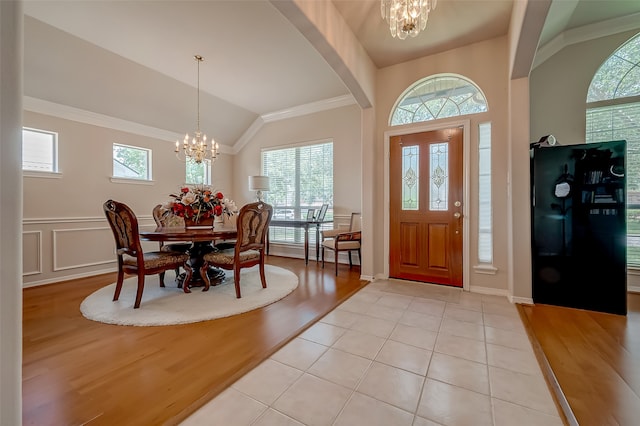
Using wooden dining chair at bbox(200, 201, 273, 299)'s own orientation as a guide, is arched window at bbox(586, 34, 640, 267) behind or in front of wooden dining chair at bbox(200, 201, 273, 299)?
behind

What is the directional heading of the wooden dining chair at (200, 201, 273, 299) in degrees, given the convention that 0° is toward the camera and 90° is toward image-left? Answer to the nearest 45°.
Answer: approximately 135°

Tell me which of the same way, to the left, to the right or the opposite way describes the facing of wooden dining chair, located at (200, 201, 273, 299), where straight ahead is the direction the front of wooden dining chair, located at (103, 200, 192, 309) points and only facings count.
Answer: to the left

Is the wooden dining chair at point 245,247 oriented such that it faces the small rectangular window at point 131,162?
yes

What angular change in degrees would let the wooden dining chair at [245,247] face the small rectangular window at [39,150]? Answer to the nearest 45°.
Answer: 0° — it already faces it

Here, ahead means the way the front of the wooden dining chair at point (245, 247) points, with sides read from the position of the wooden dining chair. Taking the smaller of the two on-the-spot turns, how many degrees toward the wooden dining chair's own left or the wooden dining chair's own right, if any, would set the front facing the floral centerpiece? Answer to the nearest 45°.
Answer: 0° — it already faces it

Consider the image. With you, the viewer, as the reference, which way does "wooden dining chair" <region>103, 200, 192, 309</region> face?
facing away from the viewer and to the right of the viewer

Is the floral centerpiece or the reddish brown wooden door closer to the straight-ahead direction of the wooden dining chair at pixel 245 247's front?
the floral centerpiece

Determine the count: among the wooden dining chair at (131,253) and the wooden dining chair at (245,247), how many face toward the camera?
0

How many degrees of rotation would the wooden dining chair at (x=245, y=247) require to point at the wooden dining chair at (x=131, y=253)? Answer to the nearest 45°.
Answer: approximately 45° to its left
